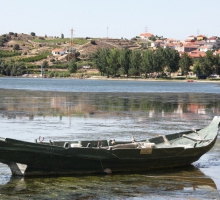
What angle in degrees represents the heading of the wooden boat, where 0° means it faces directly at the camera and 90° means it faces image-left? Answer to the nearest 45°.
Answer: approximately 270°
